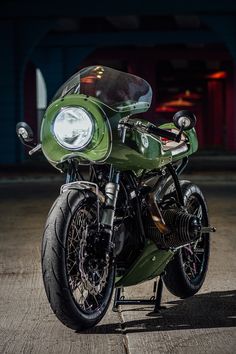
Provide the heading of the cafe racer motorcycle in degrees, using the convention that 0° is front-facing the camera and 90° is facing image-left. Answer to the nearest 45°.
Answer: approximately 45°

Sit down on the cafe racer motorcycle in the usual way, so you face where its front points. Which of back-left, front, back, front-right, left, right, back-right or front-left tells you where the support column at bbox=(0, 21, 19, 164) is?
back-right
